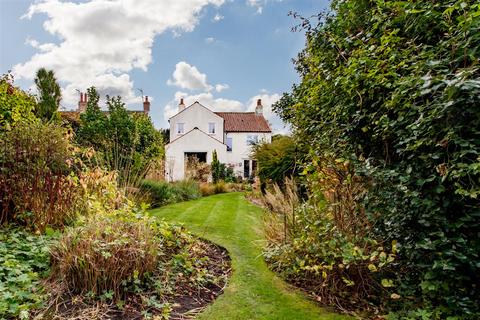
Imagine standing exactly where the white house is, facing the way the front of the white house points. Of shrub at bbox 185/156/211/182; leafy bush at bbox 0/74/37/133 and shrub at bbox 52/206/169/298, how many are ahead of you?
3

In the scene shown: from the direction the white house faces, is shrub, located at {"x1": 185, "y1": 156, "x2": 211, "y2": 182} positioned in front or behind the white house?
in front

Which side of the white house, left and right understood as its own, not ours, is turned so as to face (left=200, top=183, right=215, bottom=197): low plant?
front

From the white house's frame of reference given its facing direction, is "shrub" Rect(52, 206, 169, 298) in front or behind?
in front

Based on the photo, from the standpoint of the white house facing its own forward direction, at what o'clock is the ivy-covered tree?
The ivy-covered tree is roughly at 12 o'clock from the white house.

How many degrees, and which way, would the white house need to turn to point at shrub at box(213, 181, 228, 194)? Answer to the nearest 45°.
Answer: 0° — it already faces it

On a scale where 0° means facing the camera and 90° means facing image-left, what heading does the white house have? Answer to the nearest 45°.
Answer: approximately 0°

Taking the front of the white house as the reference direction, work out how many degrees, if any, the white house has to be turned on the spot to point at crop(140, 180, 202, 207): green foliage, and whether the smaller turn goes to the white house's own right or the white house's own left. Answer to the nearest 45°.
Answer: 0° — it already faces it
